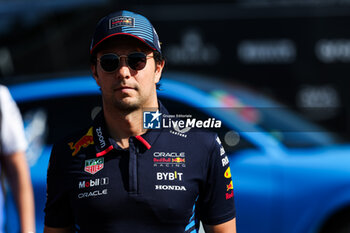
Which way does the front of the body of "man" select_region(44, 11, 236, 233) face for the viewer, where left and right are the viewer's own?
facing the viewer

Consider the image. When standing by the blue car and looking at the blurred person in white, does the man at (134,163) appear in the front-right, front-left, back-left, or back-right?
front-left

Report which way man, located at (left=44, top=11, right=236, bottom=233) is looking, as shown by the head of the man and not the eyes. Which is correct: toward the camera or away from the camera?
toward the camera

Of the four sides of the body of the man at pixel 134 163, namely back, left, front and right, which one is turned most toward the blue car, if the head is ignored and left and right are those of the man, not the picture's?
back
